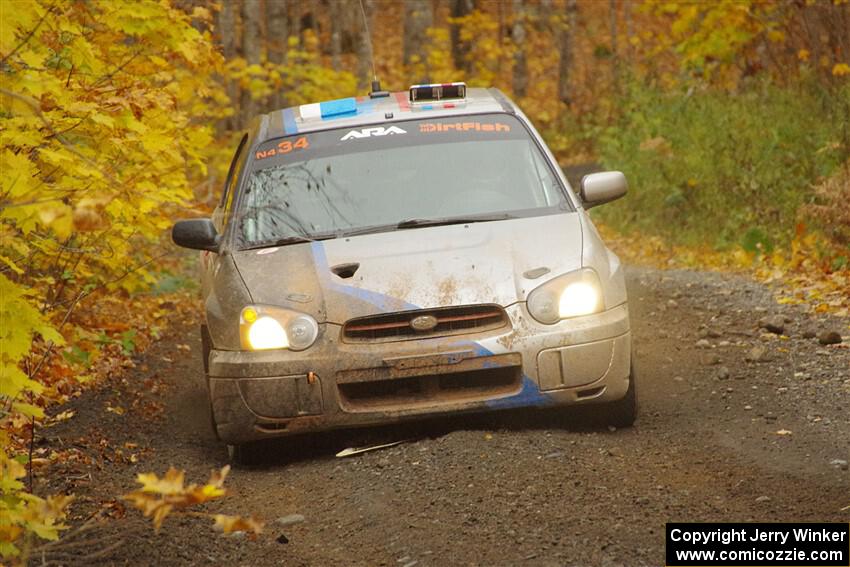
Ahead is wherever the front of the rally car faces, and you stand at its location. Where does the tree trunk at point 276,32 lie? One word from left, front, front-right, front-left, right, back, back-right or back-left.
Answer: back

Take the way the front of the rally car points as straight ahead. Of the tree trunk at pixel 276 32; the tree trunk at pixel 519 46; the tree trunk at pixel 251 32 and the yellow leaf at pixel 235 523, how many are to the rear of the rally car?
3

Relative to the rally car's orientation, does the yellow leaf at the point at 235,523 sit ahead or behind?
ahead

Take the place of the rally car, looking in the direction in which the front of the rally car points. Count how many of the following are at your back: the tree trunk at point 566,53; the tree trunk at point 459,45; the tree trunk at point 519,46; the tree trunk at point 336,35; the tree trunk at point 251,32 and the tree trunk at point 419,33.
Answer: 6

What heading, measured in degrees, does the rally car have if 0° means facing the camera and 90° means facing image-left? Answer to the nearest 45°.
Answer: approximately 0°

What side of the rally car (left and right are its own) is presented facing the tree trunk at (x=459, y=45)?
back

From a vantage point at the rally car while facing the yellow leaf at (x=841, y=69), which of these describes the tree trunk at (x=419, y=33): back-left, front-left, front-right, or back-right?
front-left

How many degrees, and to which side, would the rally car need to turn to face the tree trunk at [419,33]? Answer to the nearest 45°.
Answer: approximately 180°

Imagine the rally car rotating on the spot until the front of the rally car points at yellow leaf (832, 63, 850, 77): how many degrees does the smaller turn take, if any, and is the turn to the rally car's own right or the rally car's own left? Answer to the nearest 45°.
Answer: approximately 135° to the rally car's own left

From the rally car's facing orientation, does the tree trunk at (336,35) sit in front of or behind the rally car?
behind

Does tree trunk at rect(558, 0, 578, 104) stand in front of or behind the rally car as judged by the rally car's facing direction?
behind

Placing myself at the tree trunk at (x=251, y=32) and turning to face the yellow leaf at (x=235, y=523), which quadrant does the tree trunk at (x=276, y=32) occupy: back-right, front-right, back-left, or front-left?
back-left

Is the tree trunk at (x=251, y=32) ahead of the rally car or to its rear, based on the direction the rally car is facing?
to the rear
